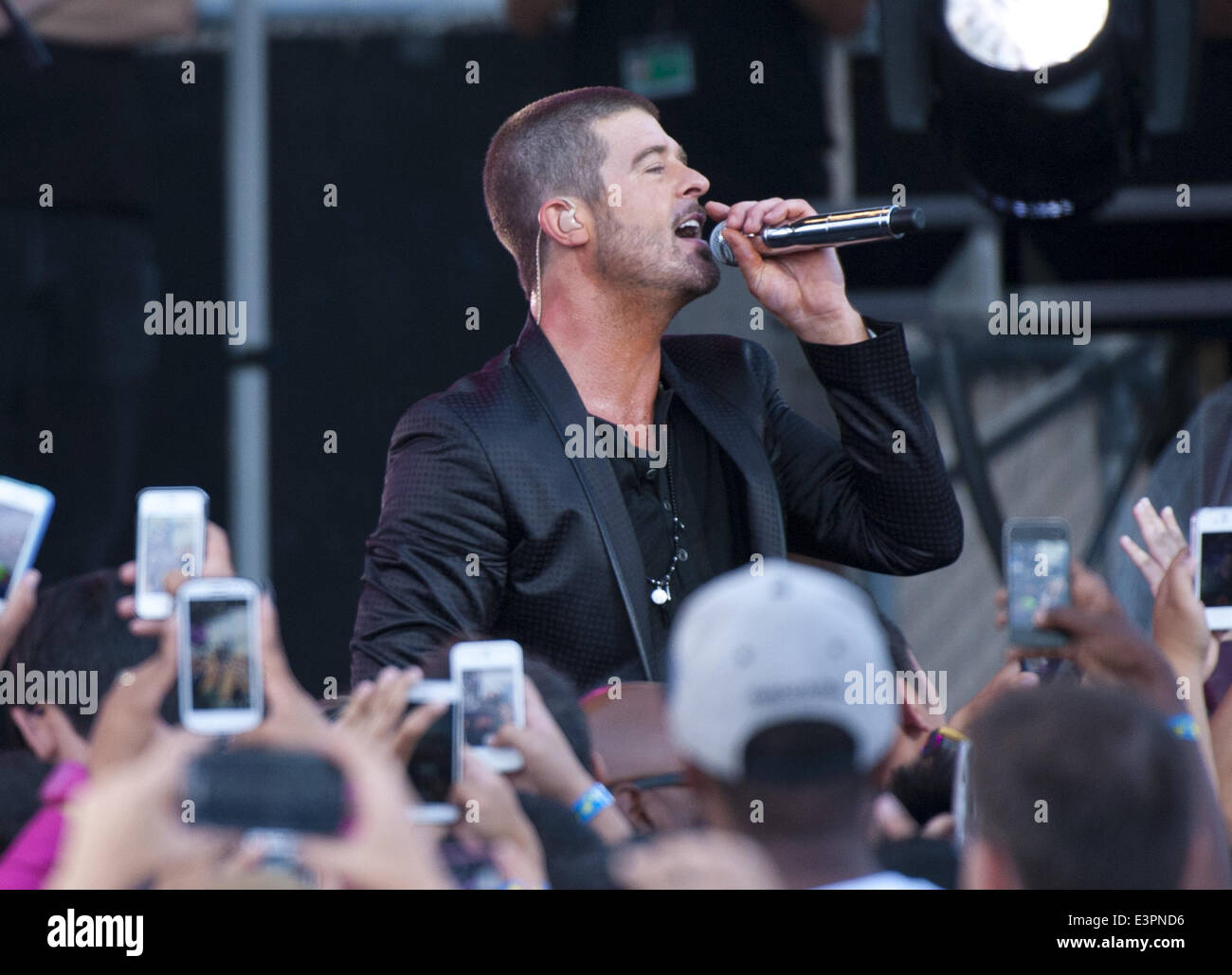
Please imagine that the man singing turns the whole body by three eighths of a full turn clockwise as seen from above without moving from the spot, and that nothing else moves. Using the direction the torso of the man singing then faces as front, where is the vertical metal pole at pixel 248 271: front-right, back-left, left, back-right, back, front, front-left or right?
front-right

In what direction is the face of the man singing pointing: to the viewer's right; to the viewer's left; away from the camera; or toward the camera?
to the viewer's right

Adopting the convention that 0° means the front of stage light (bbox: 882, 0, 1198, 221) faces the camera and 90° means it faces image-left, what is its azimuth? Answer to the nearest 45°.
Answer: approximately 0°

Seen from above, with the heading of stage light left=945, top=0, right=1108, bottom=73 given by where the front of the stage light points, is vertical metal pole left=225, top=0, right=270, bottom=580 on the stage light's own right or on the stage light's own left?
on the stage light's own right

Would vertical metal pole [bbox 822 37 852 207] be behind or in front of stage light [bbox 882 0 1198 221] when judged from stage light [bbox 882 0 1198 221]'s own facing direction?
behind

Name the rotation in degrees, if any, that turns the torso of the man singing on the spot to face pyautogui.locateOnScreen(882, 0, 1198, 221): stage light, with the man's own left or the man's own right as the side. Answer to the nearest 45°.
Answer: approximately 90° to the man's own left

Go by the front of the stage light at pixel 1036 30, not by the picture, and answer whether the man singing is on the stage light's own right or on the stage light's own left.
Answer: on the stage light's own right
